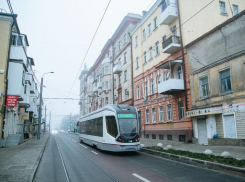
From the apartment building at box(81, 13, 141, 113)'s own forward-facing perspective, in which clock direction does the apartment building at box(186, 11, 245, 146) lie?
the apartment building at box(186, 11, 245, 146) is roughly at 10 o'clock from the apartment building at box(81, 13, 141, 113).

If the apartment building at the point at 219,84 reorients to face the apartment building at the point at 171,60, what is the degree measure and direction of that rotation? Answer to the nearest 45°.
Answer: approximately 90° to its right

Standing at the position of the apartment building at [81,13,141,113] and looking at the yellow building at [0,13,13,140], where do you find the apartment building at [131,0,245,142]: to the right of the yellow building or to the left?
left

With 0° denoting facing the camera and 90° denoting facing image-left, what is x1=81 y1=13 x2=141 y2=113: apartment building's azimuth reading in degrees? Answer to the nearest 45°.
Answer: approximately 45°

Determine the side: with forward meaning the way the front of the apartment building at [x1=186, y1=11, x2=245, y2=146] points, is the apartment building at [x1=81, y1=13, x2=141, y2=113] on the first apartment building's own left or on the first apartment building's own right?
on the first apartment building's own right

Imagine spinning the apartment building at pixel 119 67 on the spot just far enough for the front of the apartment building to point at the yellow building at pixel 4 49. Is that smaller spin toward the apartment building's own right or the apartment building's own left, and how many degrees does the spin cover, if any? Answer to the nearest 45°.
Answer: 0° — it already faces it

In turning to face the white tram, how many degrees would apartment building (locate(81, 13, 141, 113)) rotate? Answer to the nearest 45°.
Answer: approximately 45° to its left

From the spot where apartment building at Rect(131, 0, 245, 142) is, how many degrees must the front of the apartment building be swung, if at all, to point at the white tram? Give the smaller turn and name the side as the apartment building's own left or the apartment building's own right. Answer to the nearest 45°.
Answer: approximately 45° to the apartment building's own left
